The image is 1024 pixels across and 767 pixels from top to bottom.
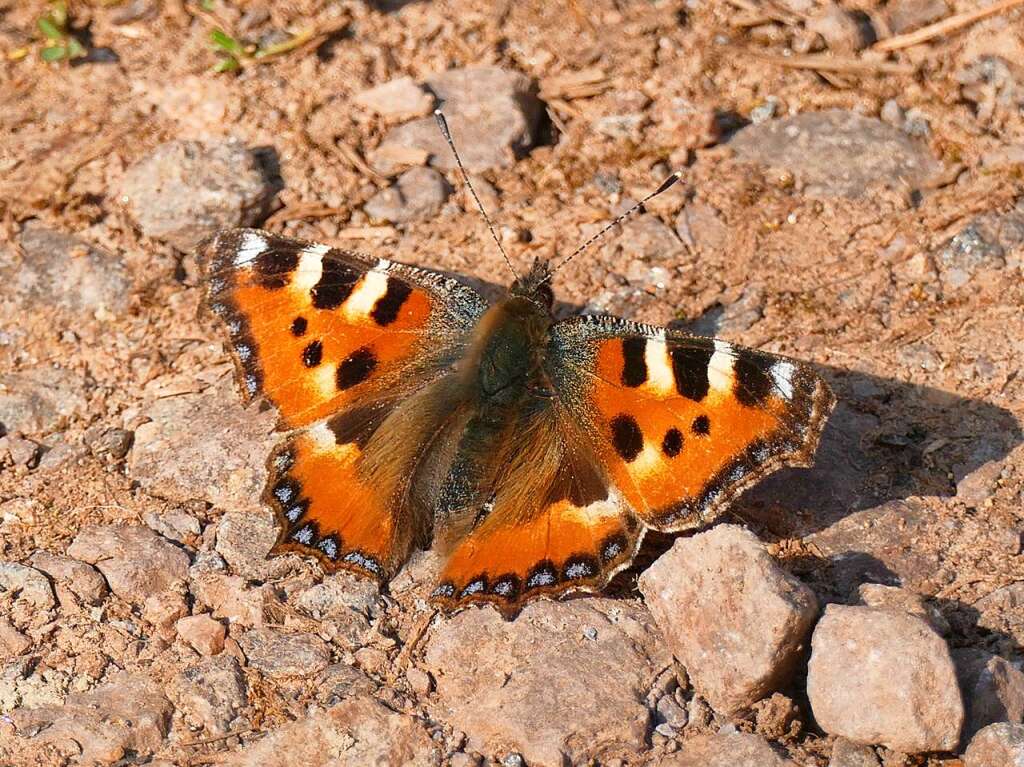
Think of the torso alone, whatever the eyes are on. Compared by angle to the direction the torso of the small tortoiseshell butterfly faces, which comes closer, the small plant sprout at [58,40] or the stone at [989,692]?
the small plant sprout

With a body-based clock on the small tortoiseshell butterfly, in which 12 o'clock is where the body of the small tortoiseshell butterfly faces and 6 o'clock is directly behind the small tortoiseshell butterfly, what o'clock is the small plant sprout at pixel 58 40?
The small plant sprout is roughly at 11 o'clock from the small tortoiseshell butterfly.

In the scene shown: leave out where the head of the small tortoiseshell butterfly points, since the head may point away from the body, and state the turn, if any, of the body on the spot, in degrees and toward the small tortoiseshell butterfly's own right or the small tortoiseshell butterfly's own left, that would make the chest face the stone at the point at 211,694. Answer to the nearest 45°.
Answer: approximately 135° to the small tortoiseshell butterfly's own left

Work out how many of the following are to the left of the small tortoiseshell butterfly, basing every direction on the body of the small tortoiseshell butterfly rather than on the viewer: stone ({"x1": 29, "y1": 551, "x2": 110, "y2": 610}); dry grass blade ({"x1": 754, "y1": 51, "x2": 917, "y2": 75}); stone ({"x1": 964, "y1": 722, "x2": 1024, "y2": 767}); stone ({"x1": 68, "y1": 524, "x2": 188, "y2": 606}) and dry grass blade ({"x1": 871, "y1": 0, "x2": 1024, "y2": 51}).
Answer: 2

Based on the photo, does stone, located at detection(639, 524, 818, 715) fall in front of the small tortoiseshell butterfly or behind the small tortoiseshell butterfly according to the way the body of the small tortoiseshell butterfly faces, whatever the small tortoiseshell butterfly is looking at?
behind

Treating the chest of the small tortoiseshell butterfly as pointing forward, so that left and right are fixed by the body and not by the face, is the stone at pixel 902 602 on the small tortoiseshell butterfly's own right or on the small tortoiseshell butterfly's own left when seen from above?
on the small tortoiseshell butterfly's own right

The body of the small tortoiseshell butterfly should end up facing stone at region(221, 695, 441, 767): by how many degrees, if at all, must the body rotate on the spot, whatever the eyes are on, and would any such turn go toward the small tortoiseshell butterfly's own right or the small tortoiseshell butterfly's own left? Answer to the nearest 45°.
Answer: approximately 135° to the small tortoiseshell butterfly's own left

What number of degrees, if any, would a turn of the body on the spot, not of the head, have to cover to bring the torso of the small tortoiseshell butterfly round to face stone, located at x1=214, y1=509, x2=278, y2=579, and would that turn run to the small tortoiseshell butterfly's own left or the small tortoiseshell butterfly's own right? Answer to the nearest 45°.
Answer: approximately 90° to the small tortoiseshell butterfly's own left

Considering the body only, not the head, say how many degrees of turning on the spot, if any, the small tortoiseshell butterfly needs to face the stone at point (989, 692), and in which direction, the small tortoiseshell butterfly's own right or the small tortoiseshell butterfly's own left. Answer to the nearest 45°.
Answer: approximately 135° to the small tortoiseshell butterfly's own right

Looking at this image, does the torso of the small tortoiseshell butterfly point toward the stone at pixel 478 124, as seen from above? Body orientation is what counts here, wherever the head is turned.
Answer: yes

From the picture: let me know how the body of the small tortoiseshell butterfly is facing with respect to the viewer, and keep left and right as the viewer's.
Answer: facing away from the viewer

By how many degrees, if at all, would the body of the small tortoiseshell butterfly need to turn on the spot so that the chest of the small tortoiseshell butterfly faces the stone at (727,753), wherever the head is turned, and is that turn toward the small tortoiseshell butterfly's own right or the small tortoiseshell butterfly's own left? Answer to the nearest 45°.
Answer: approximately 135° to the small tortoiseshell butterfly's own right

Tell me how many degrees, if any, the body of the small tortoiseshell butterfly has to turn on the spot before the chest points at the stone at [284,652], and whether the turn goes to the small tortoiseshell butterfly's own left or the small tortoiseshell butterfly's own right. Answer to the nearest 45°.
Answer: approximately 135° to the small tortoiseshell butterfly's own left

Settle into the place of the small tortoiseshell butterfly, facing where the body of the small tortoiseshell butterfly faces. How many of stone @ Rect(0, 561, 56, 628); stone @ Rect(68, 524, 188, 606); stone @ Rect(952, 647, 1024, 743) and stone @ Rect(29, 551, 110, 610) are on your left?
3

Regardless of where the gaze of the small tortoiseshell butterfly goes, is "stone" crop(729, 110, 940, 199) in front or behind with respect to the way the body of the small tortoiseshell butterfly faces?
in front
